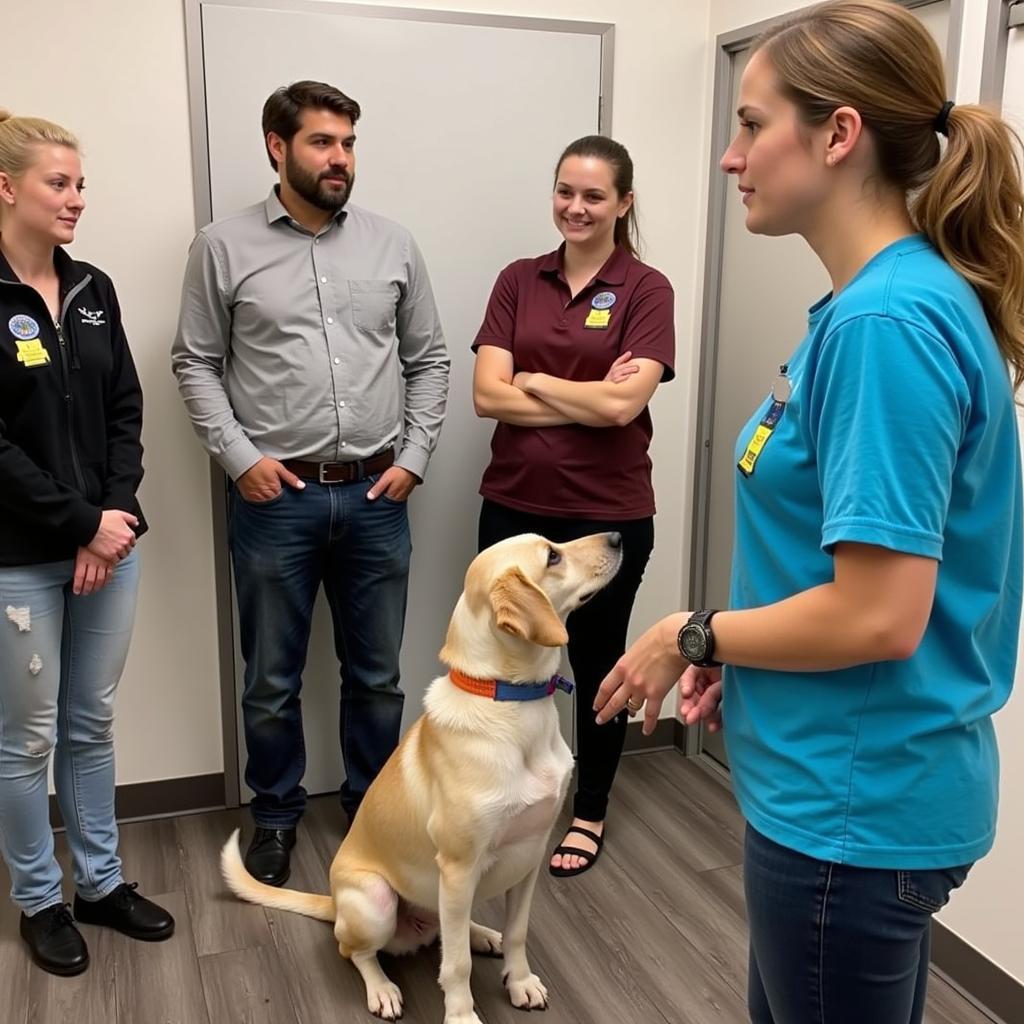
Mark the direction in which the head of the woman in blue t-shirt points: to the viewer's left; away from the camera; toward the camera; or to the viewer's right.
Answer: to the viewer's left

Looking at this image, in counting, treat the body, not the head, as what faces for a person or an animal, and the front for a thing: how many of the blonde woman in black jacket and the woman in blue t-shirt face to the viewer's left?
1

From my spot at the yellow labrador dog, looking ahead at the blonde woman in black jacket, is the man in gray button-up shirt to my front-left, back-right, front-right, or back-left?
front-right

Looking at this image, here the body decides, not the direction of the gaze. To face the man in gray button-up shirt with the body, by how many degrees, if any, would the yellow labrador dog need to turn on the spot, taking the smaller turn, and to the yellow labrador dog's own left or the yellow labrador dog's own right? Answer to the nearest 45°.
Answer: approximately 180°

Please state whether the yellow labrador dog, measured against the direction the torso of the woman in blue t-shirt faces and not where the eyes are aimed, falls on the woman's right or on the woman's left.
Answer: on the woman's right

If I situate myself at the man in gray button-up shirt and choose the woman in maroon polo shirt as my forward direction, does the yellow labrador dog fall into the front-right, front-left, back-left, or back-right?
front-right

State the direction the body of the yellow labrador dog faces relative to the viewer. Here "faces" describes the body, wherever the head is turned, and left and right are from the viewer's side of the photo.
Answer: facing the viewer and to the right of the viewer

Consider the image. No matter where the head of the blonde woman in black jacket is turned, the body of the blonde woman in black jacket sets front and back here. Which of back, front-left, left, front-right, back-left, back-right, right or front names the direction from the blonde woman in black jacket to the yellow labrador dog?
front

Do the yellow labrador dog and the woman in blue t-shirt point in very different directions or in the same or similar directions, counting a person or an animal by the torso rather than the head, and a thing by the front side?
very different directions

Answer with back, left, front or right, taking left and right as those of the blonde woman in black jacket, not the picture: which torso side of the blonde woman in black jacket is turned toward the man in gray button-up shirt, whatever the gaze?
left

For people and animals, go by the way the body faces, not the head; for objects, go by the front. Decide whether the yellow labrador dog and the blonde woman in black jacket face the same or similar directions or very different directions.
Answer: same or similar directions

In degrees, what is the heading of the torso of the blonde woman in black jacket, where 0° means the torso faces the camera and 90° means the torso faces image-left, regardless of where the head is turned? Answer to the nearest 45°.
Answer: approximately 315°

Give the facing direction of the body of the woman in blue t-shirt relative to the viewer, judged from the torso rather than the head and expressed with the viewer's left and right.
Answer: facing to the left of the viewer

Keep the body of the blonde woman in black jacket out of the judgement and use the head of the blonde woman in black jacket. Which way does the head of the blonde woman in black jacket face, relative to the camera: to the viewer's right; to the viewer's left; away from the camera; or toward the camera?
to the viewer's right

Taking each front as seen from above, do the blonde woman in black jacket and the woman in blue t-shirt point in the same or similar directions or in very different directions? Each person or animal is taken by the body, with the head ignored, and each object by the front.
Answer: very different directions
